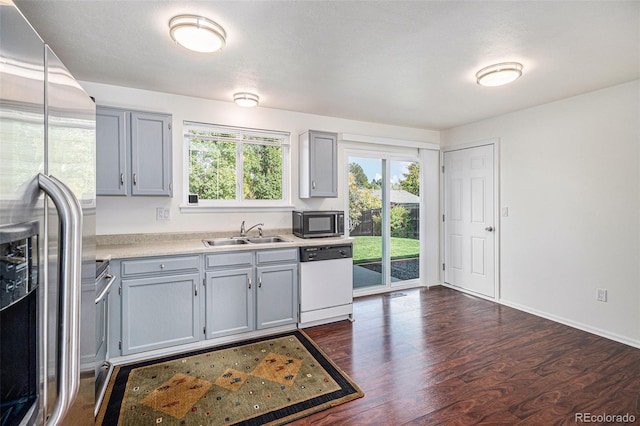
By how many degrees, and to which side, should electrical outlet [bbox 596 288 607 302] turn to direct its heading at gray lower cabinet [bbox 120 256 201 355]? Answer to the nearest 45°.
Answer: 0° — it already faces it

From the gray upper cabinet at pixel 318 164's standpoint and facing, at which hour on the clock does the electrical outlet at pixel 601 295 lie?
The electrical outlet is roughly at 11 o'clock from the gray upper cabinet.

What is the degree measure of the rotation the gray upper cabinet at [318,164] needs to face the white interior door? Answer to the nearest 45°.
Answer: approximately 45° to its left

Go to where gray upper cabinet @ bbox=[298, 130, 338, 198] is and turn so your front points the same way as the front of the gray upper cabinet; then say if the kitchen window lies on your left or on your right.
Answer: on your right

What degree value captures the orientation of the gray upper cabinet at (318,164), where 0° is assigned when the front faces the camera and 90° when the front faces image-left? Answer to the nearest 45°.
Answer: approximately 315°

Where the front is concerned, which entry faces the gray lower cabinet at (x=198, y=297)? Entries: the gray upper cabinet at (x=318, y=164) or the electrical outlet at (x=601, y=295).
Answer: the electrical outlet

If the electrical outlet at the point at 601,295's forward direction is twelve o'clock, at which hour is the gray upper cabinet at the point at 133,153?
The gray upper cabinet is roughly at 12 o'clock from the electrical outlet.

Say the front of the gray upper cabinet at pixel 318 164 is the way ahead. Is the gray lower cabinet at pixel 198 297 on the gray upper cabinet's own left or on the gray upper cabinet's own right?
on the gray upper cabinet's own right

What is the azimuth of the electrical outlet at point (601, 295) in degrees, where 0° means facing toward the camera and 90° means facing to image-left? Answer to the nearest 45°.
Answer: approximately 45°
